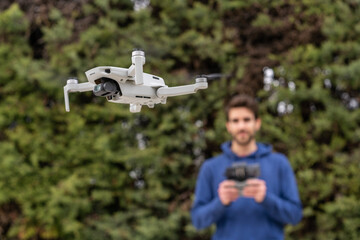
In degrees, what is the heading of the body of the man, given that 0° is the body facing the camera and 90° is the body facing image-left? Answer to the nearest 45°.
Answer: approximately 0°

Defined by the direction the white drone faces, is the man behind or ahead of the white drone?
behind

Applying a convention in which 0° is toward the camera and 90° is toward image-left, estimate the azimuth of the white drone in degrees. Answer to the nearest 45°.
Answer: approximately 45°

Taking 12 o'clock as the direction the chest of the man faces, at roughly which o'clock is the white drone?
The white drone is roughly at 12 o'clock from the man.
